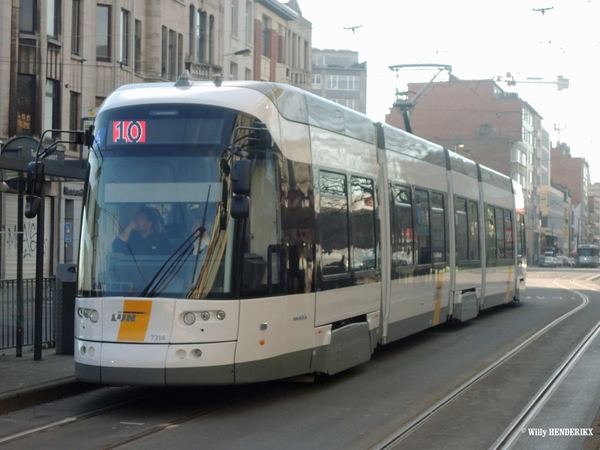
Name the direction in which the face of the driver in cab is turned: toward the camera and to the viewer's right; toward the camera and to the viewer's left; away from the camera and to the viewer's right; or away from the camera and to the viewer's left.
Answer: toward the camera and to the viewer's left

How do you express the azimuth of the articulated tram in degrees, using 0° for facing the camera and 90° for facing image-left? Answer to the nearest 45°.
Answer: approximately 45°
